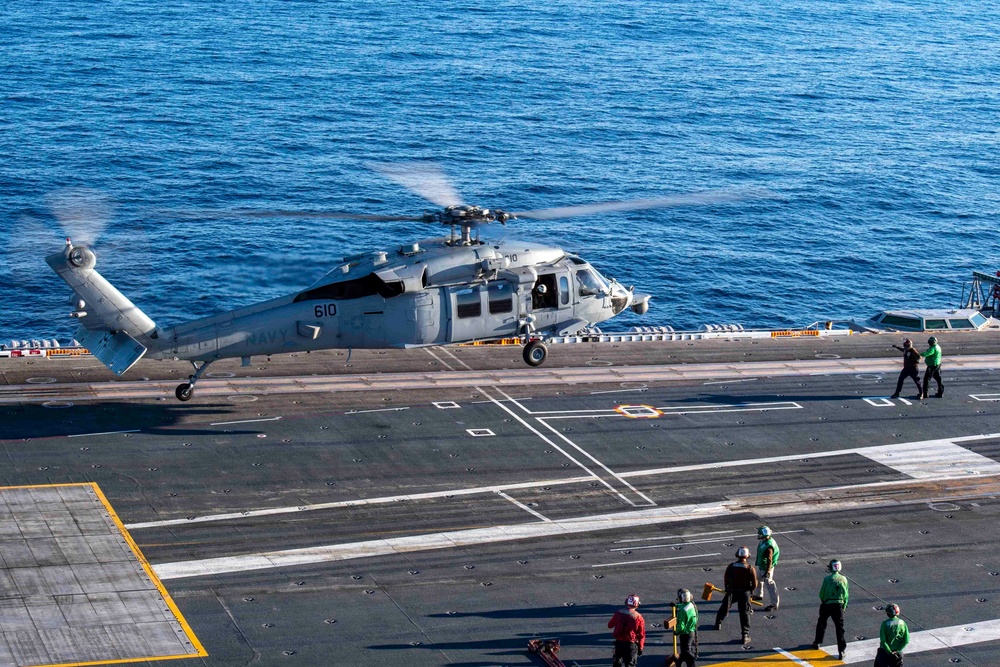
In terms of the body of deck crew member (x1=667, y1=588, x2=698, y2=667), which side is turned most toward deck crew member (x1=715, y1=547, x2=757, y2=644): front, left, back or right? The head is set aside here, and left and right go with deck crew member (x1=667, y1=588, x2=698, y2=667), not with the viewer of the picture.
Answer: right

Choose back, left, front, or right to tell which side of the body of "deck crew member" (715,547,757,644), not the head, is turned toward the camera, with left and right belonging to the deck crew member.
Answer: back

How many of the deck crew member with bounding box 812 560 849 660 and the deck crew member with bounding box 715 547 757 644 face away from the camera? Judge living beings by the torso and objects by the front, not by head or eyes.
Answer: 2

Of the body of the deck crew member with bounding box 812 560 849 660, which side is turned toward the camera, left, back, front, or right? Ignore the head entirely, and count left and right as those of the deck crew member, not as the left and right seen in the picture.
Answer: back

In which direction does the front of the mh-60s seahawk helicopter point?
to the viewer's right

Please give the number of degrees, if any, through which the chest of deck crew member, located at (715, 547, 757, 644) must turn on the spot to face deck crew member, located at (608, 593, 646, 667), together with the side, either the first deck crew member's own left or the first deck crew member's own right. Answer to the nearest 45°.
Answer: approximately 135° to the first deck crew member's own left

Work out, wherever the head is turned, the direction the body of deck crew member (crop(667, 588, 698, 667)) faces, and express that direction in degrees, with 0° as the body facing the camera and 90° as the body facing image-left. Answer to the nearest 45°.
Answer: approximately 135°

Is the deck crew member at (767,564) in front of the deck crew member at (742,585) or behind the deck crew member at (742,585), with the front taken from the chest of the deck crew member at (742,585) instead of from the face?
in front

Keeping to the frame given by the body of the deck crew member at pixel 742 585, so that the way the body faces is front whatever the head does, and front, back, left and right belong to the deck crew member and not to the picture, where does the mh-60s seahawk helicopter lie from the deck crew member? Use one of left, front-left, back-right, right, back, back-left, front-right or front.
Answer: front-left

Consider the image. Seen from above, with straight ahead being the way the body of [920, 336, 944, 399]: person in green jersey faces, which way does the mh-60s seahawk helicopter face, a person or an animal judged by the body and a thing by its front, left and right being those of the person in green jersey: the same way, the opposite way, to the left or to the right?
the opposite way

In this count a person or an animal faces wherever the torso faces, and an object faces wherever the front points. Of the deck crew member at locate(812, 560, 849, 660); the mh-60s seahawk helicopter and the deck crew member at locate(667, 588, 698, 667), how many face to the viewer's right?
1

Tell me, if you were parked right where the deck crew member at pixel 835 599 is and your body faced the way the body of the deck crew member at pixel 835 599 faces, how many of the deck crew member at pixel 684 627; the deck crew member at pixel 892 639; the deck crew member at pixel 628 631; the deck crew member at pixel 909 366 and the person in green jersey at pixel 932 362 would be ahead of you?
2

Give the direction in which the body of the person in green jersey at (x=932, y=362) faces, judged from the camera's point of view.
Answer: to the viewer's left
